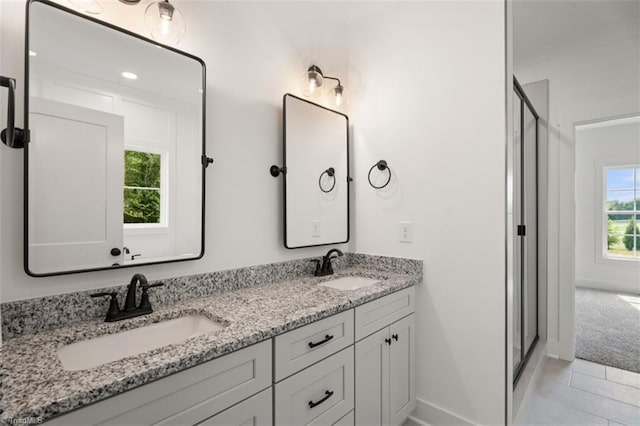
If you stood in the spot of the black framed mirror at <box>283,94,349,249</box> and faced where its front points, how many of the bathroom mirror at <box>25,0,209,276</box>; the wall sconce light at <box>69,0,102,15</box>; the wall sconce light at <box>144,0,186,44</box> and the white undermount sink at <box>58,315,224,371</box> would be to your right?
4

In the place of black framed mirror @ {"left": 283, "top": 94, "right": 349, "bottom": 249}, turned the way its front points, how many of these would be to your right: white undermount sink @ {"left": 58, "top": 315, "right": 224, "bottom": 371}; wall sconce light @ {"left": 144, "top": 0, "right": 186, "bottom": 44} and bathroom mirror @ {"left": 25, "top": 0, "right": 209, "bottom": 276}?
3

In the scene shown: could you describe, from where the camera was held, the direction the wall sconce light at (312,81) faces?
facing the viewer and to the right of the viewer

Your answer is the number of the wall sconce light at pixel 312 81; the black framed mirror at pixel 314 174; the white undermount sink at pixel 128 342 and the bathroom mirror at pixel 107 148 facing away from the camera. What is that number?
0

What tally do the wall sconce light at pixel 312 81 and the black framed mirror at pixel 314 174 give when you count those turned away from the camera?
0

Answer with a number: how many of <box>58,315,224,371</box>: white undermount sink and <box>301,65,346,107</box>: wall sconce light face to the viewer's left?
0
